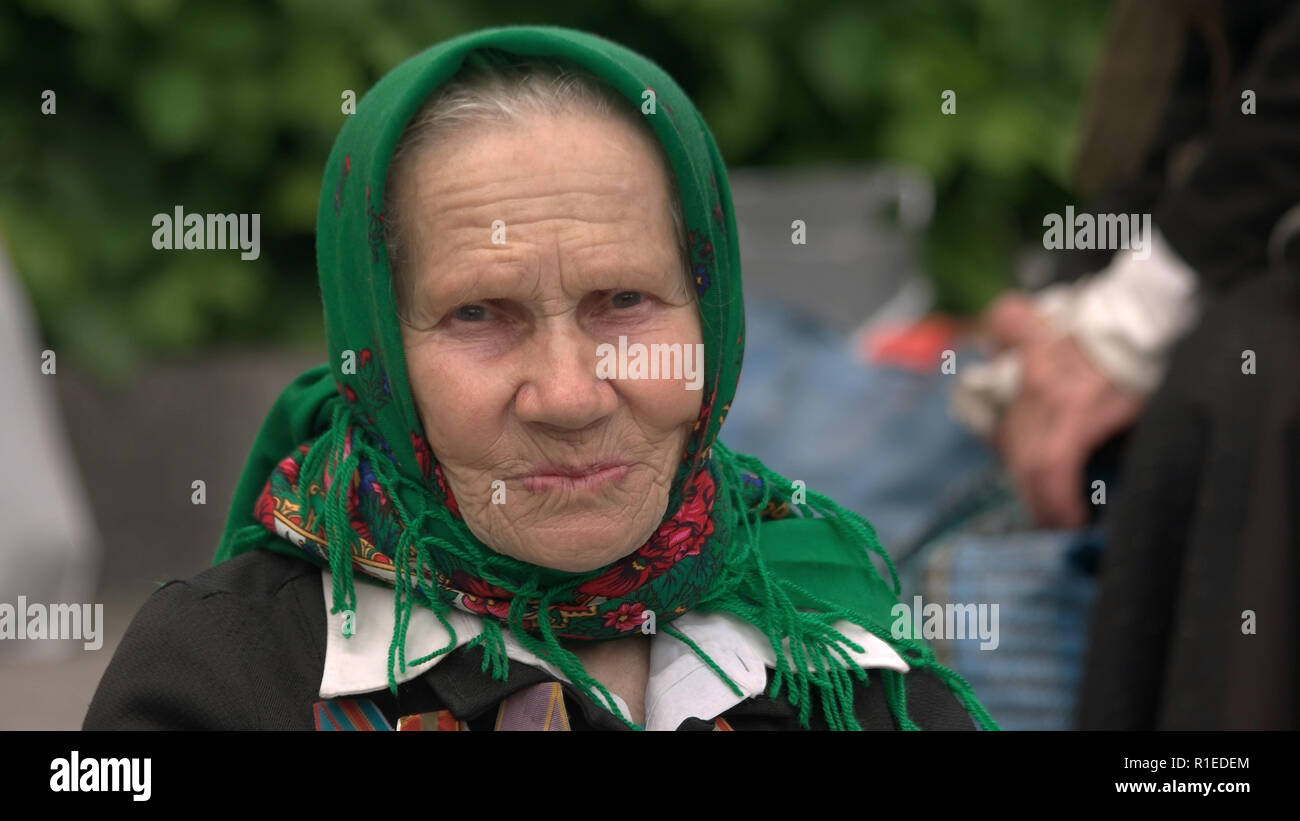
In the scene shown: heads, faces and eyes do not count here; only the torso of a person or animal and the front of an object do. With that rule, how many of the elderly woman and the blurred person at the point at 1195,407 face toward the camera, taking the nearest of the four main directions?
1

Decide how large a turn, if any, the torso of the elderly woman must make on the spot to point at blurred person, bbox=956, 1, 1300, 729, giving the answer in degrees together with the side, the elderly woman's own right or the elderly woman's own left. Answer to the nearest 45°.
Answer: approximately 135° to the elderly woman's own left

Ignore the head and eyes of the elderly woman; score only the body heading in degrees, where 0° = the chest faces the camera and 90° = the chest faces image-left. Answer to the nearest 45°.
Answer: approximately 0°

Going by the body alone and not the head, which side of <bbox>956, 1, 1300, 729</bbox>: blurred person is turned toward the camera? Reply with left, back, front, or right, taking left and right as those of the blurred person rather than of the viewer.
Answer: left

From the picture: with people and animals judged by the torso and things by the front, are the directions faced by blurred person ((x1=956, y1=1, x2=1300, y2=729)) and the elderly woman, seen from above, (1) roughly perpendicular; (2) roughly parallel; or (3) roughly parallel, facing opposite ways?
roughly perpendicular

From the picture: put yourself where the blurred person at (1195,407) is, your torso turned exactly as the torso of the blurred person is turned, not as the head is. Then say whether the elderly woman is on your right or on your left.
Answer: on your left
